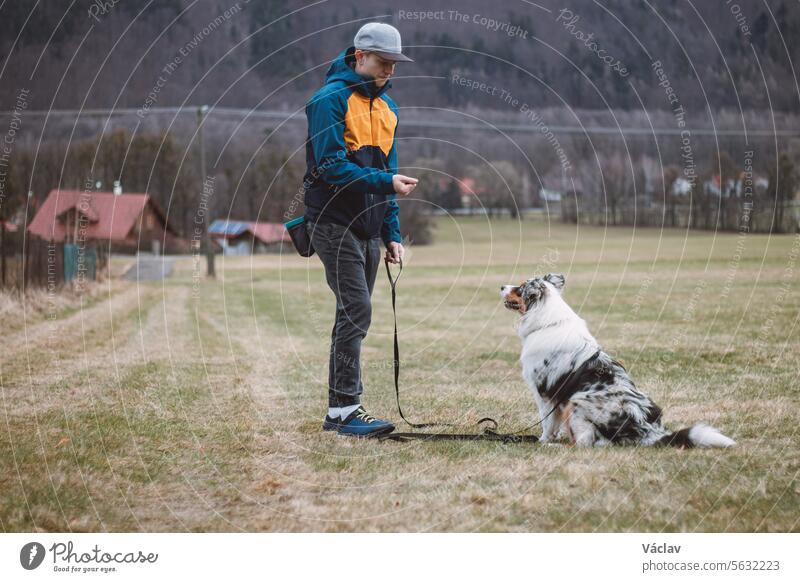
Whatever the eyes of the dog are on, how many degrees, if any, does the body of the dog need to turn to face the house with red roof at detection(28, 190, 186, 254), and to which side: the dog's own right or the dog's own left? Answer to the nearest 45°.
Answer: approximately 45° to the dog's own right

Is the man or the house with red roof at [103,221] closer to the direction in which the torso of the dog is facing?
the man

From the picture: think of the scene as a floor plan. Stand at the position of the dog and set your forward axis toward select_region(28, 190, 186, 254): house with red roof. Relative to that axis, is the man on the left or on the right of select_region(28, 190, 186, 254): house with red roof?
left

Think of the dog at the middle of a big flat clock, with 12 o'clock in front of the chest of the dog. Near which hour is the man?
The man is roughly at 12 o'clock from the dog.

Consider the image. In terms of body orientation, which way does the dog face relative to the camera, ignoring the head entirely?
to the viewer's left
